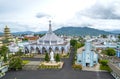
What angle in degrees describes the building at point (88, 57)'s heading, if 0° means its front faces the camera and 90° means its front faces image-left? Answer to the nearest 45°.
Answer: approximately 0°
